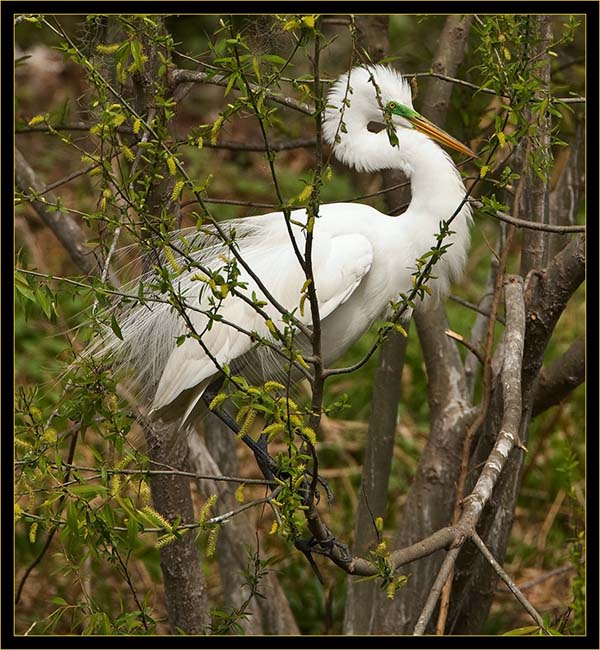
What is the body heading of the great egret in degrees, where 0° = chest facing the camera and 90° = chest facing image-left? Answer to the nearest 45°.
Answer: approximately 270°
